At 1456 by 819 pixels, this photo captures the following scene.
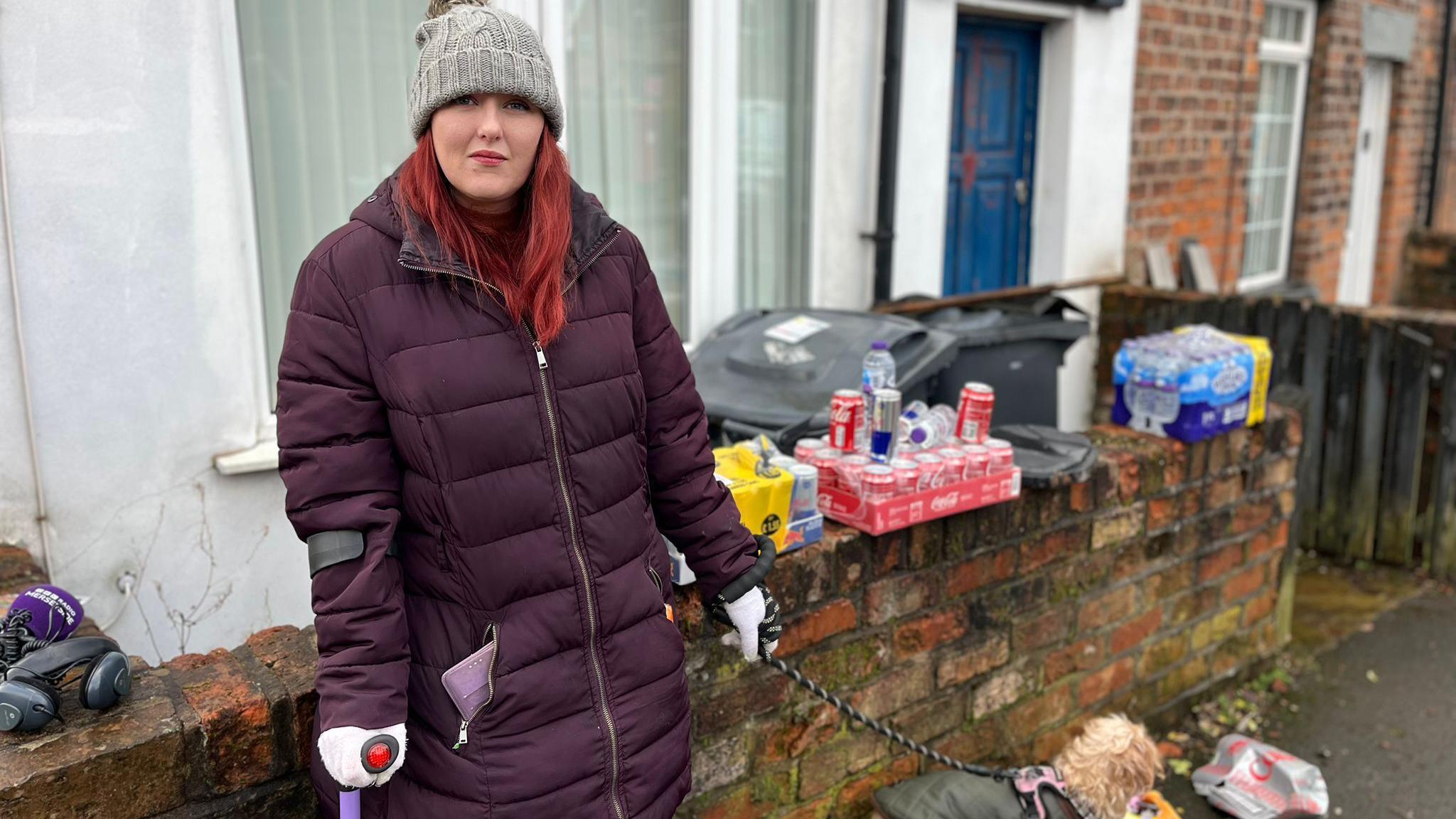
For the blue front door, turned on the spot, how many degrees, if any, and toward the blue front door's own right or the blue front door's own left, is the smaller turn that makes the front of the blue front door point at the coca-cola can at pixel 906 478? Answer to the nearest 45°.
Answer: approximately 45° to the blue front door's own right

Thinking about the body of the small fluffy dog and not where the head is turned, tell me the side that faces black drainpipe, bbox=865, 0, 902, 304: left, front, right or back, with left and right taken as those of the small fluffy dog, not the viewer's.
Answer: left

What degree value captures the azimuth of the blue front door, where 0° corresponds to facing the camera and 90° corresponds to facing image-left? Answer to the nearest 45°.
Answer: approximately 315°

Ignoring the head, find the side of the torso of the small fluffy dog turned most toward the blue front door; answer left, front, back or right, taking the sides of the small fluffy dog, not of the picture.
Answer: left

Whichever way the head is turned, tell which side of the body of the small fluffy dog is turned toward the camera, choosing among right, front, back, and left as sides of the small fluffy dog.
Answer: right

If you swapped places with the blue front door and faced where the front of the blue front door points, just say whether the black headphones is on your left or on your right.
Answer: on your right

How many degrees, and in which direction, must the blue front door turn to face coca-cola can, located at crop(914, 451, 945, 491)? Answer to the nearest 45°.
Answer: approximately 45° to its right

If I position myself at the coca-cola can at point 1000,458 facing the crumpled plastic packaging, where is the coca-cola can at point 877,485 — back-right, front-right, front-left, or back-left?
back-right

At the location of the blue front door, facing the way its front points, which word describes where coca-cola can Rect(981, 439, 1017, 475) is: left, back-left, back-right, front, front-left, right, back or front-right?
front-right
